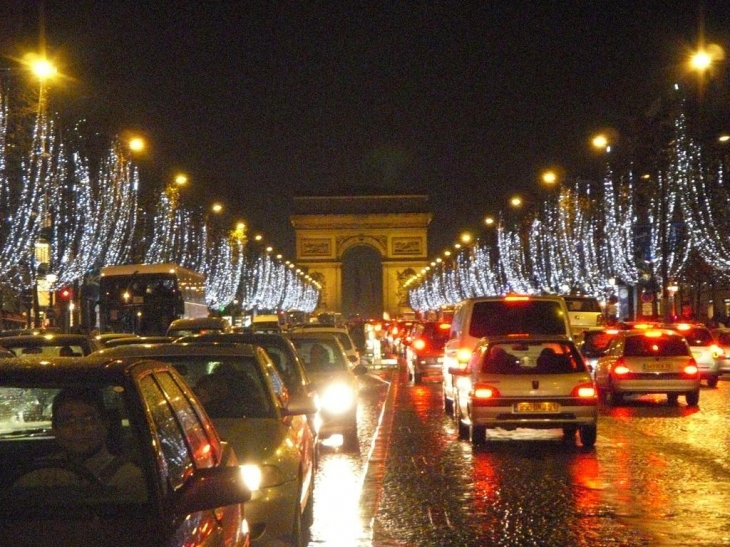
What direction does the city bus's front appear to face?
toward the camera

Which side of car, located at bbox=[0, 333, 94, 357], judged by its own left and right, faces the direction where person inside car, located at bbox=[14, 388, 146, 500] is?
front

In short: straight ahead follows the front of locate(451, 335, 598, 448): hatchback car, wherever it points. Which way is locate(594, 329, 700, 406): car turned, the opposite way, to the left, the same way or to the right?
the same way

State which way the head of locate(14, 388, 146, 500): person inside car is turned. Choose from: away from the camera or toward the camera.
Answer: toward the camera

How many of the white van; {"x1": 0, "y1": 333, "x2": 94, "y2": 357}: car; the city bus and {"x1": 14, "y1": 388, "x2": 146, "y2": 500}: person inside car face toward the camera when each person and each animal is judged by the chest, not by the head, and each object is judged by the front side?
3

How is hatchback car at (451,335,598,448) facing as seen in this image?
away from the camera

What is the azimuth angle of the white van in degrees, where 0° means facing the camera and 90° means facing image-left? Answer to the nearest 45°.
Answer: approximately 180°

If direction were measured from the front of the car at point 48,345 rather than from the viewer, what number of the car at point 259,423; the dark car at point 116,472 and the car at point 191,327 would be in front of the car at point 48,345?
2

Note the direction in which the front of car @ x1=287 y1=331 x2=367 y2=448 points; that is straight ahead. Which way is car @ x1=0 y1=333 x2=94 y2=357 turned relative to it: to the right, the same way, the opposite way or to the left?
the same way

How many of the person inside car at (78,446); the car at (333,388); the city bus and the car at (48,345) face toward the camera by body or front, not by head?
4

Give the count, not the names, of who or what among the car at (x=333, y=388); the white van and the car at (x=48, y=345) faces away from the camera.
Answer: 1

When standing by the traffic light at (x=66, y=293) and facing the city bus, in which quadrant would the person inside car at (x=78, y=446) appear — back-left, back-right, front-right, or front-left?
front-right

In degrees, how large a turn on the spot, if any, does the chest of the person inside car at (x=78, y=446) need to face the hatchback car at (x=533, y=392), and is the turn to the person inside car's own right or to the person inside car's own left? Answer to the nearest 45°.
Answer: approximately 135° to the person inside car's own left

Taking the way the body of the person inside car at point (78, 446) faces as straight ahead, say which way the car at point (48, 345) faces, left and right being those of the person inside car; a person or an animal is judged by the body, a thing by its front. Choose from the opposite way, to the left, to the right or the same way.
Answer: the same way

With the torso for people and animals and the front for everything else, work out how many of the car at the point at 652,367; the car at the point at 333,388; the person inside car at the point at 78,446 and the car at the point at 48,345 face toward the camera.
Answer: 3

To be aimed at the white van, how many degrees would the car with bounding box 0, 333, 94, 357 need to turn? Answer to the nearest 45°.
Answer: approximately 90° to its left

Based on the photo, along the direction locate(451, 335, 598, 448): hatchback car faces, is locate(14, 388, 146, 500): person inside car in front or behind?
behind

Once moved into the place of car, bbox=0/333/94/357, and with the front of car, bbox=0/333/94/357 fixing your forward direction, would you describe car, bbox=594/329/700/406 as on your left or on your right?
on your left

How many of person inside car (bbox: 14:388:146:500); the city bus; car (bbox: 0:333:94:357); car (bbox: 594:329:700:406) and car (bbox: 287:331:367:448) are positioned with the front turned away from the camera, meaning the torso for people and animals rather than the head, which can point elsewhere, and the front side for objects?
1

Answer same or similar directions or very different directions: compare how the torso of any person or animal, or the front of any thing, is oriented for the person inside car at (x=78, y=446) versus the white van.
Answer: very different directions

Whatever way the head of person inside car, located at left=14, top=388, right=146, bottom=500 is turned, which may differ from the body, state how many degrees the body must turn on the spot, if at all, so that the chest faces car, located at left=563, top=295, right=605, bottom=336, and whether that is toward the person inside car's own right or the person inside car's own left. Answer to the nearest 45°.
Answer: approximately 135° to the person inside car's own left

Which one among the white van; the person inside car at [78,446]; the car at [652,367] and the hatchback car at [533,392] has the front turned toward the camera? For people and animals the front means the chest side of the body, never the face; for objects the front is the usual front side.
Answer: the person inside car

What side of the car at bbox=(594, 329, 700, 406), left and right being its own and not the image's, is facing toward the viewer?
back
